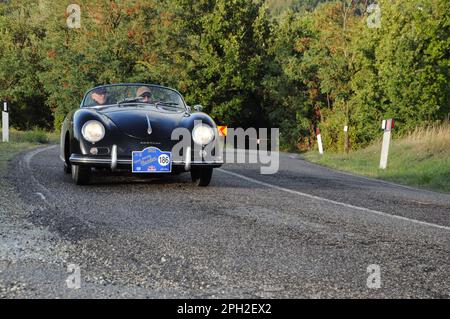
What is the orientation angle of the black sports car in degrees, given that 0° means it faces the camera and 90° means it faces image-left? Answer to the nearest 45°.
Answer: approximately 0°

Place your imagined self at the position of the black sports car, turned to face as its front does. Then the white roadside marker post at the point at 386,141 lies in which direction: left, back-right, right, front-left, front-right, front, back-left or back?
back-left
